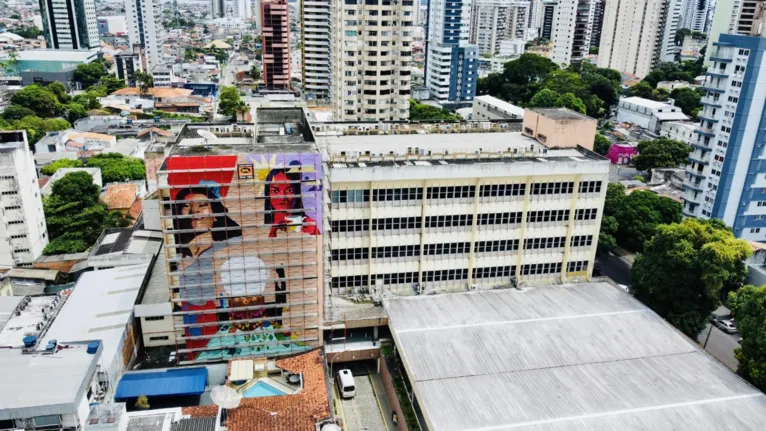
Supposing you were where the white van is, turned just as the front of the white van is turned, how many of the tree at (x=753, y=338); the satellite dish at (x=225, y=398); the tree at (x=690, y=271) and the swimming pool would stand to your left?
2

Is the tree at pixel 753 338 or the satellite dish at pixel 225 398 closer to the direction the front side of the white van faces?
the satellite dish

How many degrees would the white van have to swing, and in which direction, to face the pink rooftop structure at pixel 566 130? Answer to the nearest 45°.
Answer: approximately 45° to its right

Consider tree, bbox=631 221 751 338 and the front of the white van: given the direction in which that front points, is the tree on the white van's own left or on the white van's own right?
on the white van's own left

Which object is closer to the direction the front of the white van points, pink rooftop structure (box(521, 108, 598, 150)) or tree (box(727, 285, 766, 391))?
the tree

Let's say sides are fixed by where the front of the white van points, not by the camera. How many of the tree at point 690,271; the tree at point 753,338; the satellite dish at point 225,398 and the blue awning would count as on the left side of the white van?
2

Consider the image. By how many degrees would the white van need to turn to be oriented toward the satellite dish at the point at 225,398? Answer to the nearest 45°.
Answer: approximately 45° to its right

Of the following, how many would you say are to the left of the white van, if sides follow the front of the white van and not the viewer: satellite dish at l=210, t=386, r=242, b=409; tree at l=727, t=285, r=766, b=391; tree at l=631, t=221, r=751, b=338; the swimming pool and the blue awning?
2

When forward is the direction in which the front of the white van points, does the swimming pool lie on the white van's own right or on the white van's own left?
on the white van's own right

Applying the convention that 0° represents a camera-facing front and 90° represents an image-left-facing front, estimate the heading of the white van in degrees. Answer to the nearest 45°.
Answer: approximately 0°
